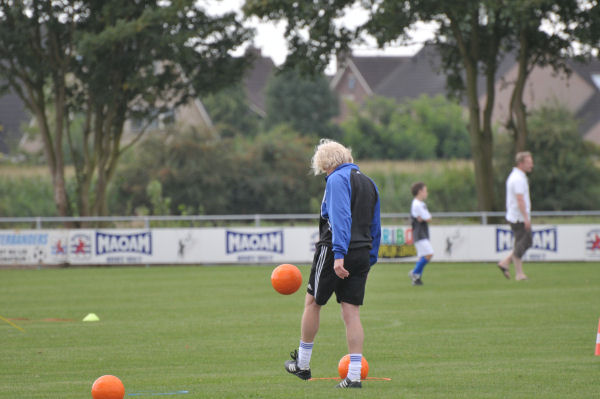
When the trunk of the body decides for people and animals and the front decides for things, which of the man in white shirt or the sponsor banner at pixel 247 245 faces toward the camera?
the sponsor banner

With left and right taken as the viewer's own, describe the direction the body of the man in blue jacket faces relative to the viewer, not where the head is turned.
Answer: facing away from the viewer and to the left of the viewer

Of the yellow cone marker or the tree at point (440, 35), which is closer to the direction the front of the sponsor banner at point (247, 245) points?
the yellow cone marker

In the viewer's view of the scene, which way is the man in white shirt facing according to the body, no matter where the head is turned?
to the viewer's right

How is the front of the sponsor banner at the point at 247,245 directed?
toward the camera

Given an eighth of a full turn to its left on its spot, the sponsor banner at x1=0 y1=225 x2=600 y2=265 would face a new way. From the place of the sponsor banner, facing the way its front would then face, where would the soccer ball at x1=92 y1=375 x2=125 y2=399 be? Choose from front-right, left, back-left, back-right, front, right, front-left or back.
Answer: front-right

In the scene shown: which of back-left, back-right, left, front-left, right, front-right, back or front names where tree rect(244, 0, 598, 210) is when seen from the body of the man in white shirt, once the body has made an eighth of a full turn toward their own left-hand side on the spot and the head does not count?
front-left

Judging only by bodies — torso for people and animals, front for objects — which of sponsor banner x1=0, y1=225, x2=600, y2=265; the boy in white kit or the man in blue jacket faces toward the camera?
the sponsor banner

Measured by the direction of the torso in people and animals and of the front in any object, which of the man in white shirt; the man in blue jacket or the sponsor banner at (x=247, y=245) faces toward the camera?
the sponsor banner

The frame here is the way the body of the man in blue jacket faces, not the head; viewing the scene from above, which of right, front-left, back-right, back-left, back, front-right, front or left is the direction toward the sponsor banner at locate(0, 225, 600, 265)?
front-right
